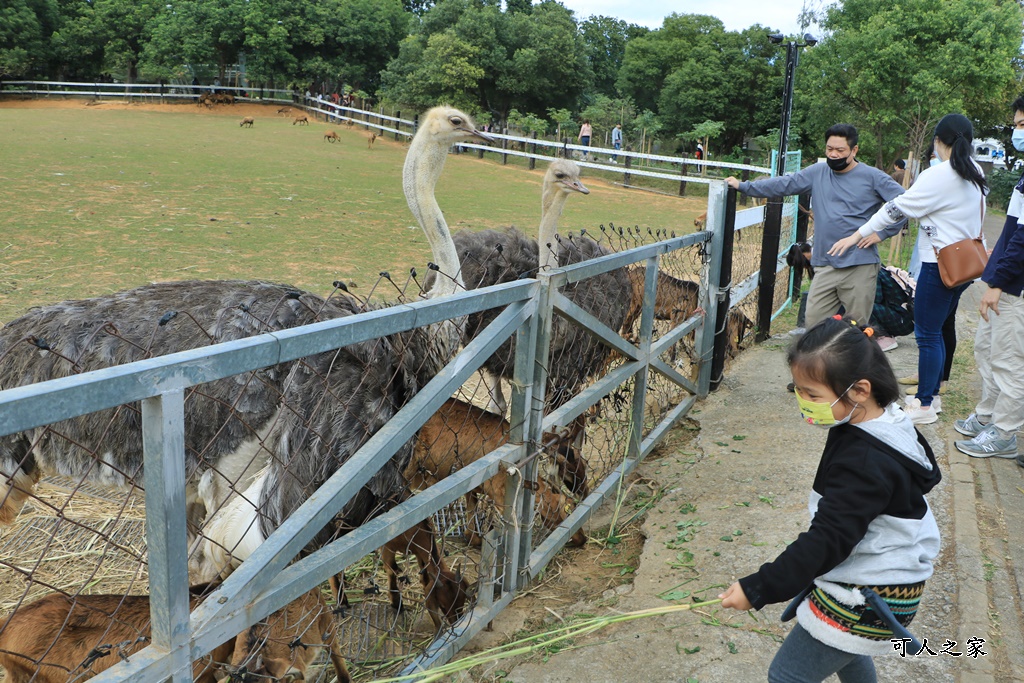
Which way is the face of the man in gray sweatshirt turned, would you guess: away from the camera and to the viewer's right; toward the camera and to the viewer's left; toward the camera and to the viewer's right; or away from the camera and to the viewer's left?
toward the camera and to the viewer's left

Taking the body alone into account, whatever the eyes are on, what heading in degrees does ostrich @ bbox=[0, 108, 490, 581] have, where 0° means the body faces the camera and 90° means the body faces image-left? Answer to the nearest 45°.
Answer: approximately 270°

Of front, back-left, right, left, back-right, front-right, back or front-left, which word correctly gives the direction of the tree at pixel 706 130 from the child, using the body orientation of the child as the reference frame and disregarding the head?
right

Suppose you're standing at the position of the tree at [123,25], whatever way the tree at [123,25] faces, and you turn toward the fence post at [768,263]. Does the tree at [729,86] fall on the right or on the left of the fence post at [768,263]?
left

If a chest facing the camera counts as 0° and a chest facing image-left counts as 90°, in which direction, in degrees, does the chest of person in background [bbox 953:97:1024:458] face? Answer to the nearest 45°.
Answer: approximately 90°

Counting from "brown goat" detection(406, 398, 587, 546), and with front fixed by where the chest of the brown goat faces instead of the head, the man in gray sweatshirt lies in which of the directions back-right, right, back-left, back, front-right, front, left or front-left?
front-left

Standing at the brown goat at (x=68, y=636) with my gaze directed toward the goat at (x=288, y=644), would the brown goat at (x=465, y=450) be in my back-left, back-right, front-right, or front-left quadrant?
front-left

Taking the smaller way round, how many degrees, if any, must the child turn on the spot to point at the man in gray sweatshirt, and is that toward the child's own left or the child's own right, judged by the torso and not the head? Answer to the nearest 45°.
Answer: approximately 90° to the child's own right

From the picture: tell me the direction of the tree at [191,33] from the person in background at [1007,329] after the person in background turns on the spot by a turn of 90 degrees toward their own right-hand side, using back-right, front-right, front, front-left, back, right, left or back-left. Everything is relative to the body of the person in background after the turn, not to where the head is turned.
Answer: front-left

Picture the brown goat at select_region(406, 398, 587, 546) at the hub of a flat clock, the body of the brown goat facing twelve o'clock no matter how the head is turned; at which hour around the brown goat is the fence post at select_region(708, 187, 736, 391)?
The fence post is roughly at 10 o'clock from the brown goat.

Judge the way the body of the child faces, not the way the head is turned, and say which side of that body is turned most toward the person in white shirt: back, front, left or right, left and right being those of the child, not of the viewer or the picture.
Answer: right

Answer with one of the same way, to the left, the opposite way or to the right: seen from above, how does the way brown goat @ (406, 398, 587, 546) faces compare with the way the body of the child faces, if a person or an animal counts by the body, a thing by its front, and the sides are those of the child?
the opposite way

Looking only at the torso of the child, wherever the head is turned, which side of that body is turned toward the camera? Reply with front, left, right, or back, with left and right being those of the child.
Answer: left

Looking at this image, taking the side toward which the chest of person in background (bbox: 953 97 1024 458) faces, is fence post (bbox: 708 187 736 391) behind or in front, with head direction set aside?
in front
